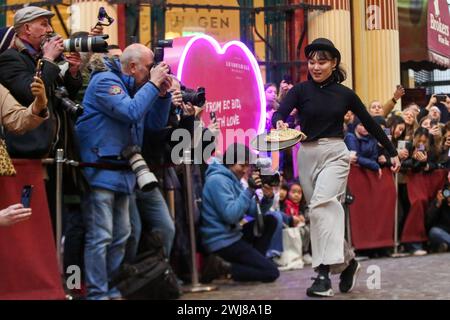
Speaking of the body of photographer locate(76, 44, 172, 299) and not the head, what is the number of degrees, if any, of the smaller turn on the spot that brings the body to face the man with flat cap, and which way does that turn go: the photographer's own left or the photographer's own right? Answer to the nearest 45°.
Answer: approximately 135° to the photographer's own right

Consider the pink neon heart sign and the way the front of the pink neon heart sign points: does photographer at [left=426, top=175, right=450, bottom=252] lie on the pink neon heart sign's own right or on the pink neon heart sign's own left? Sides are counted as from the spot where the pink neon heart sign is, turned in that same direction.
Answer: on the pink neon heart sign's own left

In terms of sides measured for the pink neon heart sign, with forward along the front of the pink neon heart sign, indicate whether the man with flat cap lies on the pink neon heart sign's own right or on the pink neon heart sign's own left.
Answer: on the pink neon heart sign's own right

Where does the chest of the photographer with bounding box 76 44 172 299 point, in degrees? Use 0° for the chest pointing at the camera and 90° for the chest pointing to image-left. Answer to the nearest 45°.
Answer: approximately 270°

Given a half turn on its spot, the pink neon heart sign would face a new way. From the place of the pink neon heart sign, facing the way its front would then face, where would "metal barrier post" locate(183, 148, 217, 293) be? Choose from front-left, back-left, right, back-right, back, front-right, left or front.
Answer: back-left

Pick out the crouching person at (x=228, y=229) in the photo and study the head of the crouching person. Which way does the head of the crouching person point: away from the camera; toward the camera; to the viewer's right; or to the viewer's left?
to the viewer's right

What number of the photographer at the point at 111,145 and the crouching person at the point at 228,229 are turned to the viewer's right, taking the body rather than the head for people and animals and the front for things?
2

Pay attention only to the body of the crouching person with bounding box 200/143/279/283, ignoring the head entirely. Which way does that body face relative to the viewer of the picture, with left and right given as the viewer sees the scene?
facing to the right of the viewer

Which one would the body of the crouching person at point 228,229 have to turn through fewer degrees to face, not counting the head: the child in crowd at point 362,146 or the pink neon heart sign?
the child in crowd

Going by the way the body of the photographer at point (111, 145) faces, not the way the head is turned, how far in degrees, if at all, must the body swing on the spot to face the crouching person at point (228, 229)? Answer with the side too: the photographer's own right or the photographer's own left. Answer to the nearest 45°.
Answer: approximately 45° to the photographer's own left

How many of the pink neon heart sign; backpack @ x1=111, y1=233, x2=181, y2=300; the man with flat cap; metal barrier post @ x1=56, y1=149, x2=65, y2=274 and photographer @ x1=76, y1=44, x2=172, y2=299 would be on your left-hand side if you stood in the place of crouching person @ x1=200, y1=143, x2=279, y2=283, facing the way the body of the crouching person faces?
1

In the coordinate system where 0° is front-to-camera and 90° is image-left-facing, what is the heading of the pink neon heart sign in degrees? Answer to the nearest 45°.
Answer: approximately 315°

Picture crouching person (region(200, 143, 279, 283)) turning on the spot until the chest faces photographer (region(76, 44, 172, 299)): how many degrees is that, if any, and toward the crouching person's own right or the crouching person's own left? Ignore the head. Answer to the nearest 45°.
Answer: approximately 135° to the crouching person's own right

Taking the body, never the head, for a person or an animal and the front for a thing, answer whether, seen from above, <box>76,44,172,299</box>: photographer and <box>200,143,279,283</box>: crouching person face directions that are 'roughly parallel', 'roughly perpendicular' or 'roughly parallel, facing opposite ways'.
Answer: roughly parallel

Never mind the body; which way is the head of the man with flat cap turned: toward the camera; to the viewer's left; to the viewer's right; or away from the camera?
to the viewer's right

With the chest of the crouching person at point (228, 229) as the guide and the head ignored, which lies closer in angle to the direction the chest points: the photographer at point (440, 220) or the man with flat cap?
the photographer
